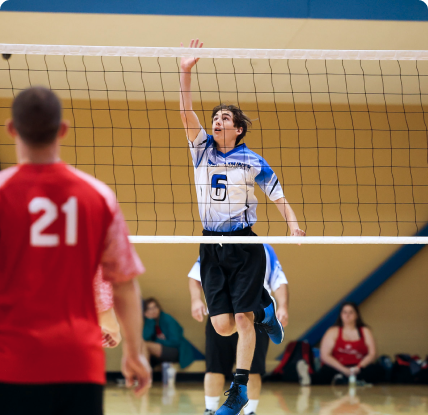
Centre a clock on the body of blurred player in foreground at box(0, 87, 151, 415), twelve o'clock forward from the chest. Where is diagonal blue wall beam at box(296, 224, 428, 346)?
The diagonal blue wall beam is roughly at 1 o'clock from the blurred player in foreground.

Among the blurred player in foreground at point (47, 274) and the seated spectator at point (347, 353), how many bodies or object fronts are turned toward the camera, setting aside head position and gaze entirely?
1

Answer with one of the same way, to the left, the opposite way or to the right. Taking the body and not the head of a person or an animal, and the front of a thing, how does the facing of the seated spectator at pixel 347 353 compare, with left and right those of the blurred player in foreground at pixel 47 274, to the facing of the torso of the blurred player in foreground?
the opposite way

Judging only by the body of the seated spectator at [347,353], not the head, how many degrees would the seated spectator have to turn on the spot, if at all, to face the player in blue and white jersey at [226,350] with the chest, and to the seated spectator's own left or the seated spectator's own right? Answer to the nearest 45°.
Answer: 0° — they already face them

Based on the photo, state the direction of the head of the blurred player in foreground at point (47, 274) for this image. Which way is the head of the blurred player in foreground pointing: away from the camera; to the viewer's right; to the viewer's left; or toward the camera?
away from the camera

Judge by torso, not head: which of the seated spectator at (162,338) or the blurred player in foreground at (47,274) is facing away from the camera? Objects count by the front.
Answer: the blurred player in foreground

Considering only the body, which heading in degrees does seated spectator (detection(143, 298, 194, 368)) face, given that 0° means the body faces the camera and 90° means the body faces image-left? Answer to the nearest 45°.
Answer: approximately 45°

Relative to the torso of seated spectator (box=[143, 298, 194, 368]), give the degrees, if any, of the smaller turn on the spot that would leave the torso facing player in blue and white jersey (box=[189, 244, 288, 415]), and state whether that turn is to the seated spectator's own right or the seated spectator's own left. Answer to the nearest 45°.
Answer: approximately 45° to the seated spectator's own left

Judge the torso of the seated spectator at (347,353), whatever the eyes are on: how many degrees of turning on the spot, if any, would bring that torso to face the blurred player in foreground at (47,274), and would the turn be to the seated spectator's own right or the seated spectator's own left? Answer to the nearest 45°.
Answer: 0° — they already face them

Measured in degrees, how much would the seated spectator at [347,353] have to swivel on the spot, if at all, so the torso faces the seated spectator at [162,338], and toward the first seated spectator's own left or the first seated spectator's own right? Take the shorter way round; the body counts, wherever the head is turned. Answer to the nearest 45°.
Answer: approximately 90° to the first seated spectator's own right

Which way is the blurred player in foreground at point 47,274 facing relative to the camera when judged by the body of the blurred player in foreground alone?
away from the camera

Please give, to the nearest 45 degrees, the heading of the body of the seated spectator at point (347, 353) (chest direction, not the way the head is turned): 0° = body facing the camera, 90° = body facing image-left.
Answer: approximately 0°
